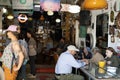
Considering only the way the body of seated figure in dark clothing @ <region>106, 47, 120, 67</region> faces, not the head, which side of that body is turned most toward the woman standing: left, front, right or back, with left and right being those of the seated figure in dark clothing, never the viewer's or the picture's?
front

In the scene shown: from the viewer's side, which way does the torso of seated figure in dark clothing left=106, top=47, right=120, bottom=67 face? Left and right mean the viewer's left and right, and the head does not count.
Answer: facing the viewer and to the left of the viewer

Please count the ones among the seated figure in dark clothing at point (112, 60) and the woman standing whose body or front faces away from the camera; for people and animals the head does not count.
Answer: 0
